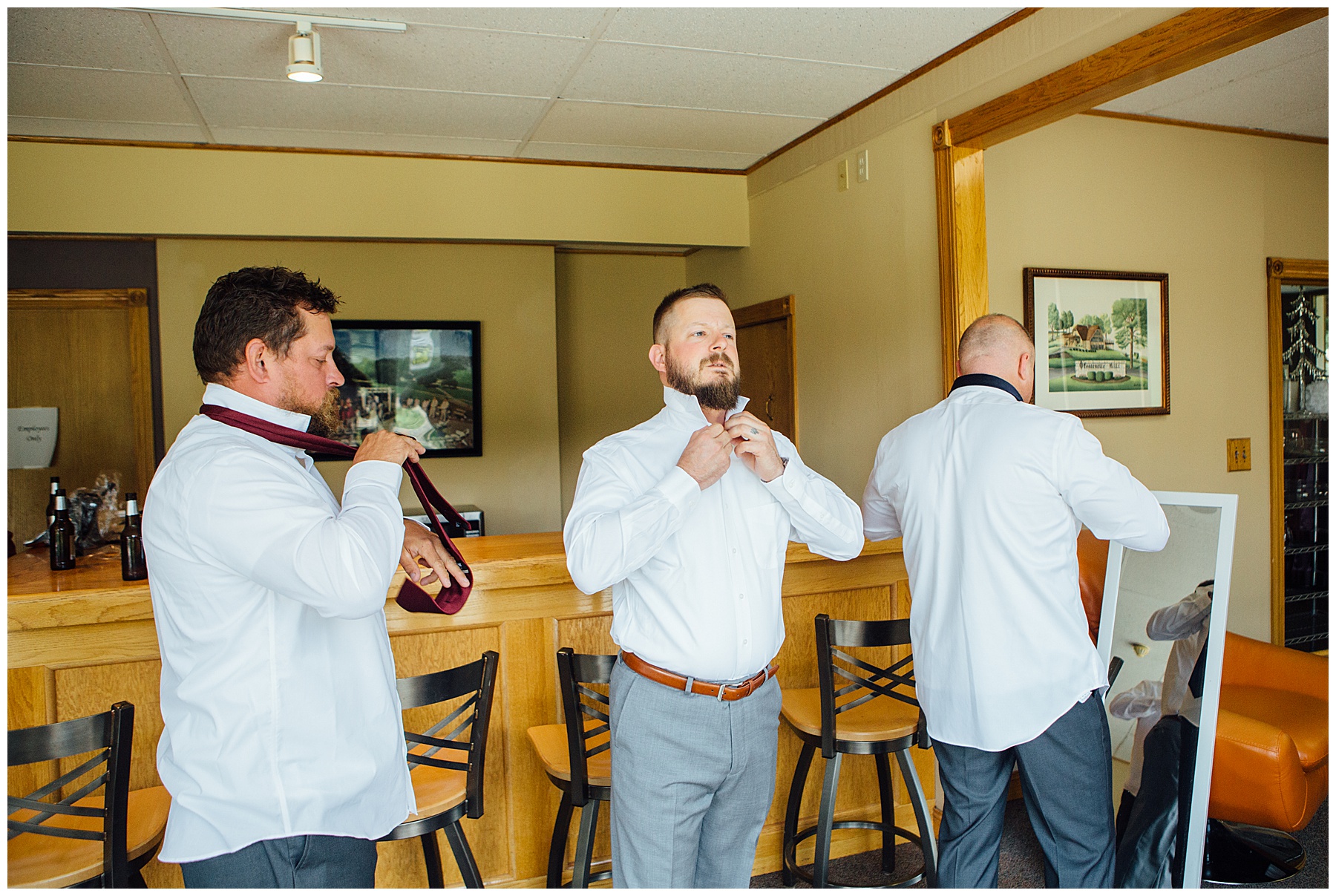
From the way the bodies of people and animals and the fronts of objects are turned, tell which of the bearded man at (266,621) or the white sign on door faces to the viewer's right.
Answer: the bearded man

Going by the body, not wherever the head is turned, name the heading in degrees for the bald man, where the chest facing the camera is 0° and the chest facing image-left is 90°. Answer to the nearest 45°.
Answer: approximately 225°

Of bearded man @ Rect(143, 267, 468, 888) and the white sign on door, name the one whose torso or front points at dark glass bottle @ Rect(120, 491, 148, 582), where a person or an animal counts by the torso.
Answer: the white sign on door

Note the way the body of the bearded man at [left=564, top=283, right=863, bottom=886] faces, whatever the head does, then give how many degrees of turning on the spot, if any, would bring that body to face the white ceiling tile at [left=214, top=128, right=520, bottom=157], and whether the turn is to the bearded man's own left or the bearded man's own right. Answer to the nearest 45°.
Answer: approximately 180°

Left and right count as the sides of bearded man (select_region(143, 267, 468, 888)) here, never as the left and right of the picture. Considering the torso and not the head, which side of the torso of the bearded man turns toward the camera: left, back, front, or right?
right

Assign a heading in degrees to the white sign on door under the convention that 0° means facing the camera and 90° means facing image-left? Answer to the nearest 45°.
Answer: approximately 0°

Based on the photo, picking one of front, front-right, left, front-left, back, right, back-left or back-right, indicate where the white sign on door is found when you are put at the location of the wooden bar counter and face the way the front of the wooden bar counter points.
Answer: back-right

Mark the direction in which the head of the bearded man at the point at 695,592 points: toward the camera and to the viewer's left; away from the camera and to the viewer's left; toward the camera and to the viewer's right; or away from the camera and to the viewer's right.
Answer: toward the camera and to the viewer's right

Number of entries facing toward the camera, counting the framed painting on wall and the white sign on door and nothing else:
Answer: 2

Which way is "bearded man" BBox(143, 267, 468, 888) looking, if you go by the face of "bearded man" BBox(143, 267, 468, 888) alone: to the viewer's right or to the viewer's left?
to the viewer's right
